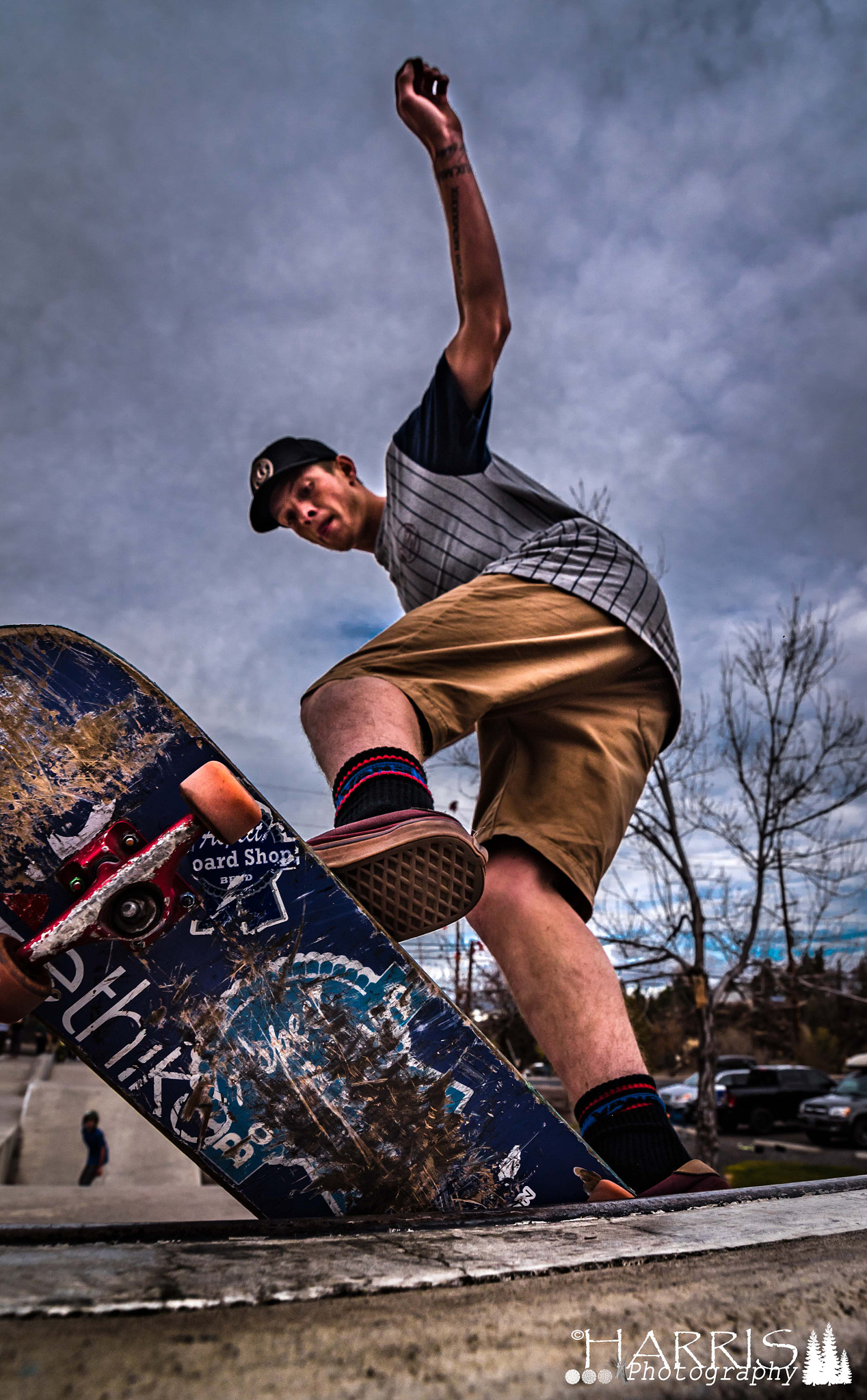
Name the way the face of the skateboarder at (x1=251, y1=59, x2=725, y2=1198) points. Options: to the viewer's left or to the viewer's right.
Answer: to the viewer's left

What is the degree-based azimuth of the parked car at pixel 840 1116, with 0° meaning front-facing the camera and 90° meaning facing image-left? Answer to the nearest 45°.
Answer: approximately 45°

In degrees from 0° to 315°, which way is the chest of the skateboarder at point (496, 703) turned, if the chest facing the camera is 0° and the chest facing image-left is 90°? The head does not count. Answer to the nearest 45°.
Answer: approximately 45°

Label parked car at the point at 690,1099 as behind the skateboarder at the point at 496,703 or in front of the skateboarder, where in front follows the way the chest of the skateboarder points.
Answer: behind

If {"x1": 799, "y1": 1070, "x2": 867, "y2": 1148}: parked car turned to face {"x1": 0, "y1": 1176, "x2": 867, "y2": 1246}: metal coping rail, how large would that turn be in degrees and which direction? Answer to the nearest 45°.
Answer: approximately 45° to its left
